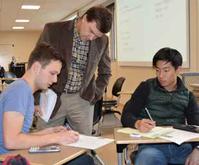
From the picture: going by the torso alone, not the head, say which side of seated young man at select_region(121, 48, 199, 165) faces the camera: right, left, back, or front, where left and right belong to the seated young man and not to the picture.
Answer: front

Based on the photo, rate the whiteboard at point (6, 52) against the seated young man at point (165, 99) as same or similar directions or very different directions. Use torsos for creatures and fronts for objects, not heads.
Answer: same or similar directions

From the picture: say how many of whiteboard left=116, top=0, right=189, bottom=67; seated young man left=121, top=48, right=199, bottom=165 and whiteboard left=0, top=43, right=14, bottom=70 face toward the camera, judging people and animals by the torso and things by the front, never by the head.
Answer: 3

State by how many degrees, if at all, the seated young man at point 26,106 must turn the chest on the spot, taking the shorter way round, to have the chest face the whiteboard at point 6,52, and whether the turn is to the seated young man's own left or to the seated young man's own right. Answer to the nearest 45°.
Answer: approximately 90° to the seated young man's own left

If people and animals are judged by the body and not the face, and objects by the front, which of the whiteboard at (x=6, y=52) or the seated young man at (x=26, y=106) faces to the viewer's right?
the seated young man

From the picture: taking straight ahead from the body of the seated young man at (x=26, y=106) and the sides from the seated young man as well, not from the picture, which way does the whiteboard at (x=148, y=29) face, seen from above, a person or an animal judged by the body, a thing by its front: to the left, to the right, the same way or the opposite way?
to the right

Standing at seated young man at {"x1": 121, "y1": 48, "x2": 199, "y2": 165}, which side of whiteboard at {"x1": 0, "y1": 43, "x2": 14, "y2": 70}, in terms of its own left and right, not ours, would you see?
front

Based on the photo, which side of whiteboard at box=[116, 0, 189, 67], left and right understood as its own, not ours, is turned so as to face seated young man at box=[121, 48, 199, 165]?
front

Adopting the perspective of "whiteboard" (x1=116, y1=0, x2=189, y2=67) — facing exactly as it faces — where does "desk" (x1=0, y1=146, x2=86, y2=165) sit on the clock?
The desk is roughly at 12 o'clock from the whiteboard.

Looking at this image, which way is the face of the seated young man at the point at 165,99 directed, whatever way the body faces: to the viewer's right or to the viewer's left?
to the viewer's left

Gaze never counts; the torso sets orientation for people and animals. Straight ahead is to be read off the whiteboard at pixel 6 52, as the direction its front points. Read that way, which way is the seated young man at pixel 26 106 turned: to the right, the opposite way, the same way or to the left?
to the left

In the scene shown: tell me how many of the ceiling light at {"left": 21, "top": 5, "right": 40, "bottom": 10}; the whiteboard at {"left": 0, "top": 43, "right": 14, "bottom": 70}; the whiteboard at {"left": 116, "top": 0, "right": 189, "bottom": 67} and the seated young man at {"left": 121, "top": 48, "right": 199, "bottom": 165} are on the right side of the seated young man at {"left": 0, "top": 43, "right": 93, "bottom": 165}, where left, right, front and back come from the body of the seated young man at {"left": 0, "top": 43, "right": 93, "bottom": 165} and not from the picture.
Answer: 0

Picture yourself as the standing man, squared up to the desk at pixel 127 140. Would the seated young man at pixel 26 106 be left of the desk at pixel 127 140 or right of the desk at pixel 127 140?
right

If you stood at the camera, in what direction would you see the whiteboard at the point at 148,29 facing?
facing the viewer

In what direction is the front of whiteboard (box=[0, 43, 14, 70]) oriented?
toward the camera

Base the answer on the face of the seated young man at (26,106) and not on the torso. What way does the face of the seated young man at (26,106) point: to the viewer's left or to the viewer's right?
to the viewer's right

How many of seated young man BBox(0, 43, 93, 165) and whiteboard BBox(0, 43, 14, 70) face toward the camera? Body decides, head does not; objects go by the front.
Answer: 1

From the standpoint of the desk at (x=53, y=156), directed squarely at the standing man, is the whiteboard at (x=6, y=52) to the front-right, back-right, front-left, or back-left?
front-left
